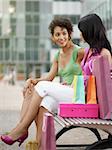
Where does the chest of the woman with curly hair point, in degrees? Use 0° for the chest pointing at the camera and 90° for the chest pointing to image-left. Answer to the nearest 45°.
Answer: approximately 45°

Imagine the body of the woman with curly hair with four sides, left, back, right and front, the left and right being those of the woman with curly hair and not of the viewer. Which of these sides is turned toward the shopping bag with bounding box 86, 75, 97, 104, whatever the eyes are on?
left

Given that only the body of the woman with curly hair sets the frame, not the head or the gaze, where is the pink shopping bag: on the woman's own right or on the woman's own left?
on the woman's own left
